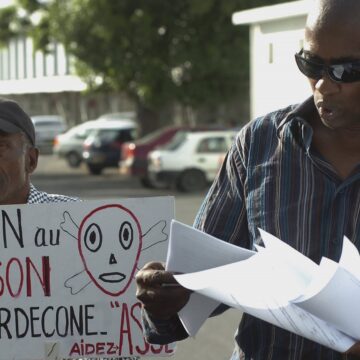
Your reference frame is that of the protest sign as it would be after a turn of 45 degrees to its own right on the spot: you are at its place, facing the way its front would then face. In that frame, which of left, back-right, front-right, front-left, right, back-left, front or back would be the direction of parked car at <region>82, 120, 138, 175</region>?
back-right

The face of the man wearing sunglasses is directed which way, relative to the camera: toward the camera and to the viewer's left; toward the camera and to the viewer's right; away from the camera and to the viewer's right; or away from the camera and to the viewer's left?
toward the camera and to the viewer's left

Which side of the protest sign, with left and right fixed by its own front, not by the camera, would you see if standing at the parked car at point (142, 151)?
back

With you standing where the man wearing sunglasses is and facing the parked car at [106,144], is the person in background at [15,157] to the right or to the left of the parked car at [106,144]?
left

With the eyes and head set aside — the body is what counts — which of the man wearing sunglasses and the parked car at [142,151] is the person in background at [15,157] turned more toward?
the man wearing sunglasses

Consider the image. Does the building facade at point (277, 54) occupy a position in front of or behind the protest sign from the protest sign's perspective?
behind

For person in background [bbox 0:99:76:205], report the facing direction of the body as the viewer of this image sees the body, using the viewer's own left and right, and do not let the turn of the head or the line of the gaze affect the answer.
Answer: facing the viewer and to the left of the viewer

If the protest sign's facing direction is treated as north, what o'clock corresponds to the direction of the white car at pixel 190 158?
The white car is roughly at 6 o'clock from the protest sign.

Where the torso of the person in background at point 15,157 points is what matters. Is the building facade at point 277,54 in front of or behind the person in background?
behind

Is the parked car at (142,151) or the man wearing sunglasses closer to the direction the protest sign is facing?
the man wearing sunglasses

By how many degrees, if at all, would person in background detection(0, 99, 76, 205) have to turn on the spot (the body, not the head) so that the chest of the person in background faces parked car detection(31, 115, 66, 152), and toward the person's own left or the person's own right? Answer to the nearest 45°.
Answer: approximately 135° to the person's own right

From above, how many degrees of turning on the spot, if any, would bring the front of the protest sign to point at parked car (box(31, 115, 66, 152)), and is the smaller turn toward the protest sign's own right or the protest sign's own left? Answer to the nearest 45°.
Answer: approximately 180°

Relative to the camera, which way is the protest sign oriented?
toward the camera
